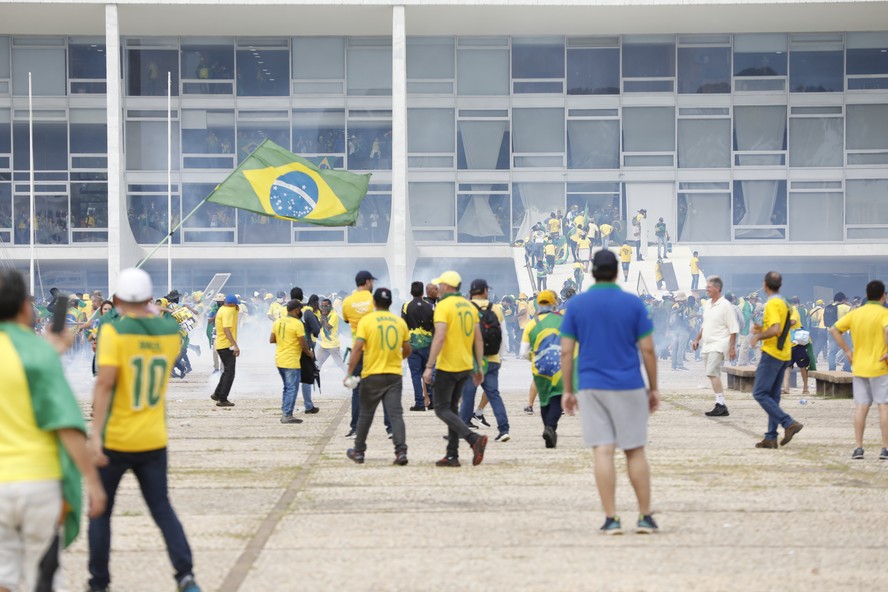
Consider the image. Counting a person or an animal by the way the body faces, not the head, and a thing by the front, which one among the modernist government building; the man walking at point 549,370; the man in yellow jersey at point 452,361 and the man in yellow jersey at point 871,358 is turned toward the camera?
the modernist government building

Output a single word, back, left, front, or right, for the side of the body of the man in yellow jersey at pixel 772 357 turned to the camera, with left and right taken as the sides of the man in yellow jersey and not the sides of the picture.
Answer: left

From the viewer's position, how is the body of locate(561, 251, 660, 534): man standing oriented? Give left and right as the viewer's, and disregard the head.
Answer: facing away from the viewer

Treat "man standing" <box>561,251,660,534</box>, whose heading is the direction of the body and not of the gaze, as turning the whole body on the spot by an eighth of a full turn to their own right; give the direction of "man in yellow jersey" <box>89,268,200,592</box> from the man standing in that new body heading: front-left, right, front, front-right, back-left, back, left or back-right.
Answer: back

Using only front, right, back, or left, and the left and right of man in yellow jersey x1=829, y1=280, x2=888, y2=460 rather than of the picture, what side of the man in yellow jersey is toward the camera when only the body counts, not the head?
back

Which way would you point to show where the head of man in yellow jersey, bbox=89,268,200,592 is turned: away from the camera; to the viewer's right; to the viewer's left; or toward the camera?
away from the camera

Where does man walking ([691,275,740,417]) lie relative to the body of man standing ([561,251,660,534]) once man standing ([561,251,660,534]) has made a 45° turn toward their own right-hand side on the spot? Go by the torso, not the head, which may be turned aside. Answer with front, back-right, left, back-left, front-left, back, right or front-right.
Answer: front-left

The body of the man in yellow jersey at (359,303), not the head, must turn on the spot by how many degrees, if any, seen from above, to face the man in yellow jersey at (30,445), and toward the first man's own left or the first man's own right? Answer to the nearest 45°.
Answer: approximately 135° to the first man's own left

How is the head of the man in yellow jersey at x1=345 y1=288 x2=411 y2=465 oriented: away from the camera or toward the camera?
away from the camera

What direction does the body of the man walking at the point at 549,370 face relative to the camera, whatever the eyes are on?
away from the camera

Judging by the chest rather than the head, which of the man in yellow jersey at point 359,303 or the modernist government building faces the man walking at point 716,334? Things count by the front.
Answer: the modernist government building

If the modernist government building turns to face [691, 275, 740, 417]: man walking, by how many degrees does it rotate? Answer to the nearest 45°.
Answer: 0° — it already faces them

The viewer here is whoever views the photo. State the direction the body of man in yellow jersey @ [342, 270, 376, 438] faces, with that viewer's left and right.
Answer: facing away from the viewer and to the left of the viewer
